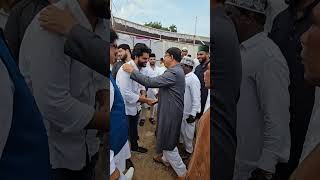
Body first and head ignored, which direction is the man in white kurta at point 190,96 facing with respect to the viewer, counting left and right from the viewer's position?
facing the viewer and to the left of the viewer
